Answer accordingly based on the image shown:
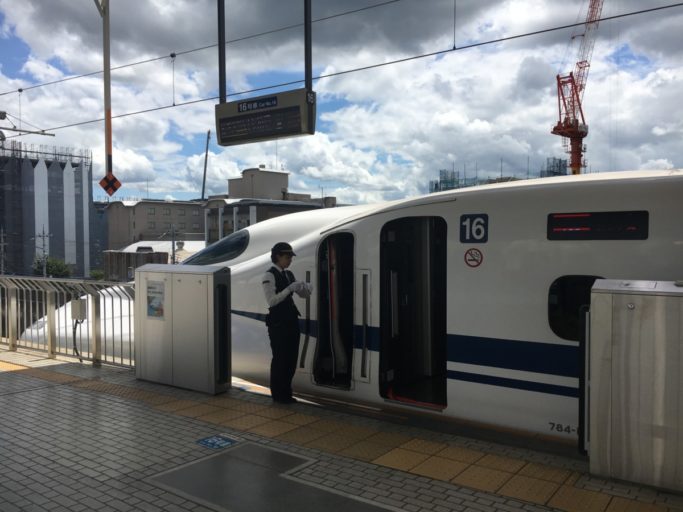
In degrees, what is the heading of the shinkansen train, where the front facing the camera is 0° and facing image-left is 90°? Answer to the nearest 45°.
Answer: approximately 135°

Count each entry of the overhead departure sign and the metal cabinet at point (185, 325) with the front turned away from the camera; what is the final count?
0

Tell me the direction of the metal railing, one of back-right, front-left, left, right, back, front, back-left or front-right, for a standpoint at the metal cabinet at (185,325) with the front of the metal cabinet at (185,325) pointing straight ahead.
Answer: right

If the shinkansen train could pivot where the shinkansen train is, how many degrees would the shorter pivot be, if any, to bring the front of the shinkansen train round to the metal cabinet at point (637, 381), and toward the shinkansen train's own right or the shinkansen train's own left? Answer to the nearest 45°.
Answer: approximately 180°

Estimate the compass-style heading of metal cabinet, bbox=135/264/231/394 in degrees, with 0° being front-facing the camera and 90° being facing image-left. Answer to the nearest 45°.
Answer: approximately 45°

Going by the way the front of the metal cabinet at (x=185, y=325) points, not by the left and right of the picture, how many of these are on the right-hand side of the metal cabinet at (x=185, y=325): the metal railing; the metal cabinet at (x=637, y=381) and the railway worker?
1

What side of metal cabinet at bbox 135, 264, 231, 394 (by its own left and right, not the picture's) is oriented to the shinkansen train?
left

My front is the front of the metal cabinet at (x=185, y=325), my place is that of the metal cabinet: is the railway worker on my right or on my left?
on my left

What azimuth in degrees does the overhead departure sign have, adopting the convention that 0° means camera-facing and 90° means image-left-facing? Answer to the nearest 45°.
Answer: approximately 45°

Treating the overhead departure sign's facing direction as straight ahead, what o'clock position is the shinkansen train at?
The shinkansen train is roughly at 10 o'clock from the overhead departure sign.

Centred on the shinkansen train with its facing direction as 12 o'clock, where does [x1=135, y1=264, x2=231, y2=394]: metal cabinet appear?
The metal cabinet is roughly at 11 o'clock from the shinkansen train.
